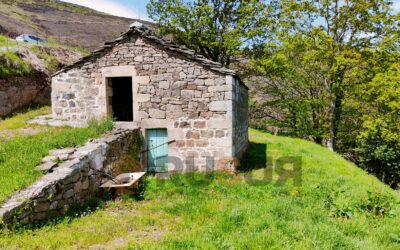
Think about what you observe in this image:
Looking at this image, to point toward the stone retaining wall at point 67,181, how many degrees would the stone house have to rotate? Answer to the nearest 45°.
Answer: approximately 45° to its right

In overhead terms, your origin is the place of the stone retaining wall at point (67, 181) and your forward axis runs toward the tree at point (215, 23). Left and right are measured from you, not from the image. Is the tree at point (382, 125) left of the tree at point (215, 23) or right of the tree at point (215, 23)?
right

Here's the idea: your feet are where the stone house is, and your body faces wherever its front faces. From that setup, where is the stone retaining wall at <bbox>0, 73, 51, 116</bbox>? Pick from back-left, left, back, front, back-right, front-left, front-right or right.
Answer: back-right

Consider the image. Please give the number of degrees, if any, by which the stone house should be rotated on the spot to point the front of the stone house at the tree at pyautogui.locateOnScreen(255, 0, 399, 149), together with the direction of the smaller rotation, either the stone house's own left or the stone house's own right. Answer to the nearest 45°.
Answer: approximately 135° to the stone house's own left

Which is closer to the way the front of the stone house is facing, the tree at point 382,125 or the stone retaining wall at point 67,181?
the stone retaining wall

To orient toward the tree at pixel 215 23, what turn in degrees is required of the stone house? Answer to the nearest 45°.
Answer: approximately 180°

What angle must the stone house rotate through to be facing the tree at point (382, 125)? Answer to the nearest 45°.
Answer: approximately 135° to its left

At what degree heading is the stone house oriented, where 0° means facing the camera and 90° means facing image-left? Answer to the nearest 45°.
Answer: approximately 0°
